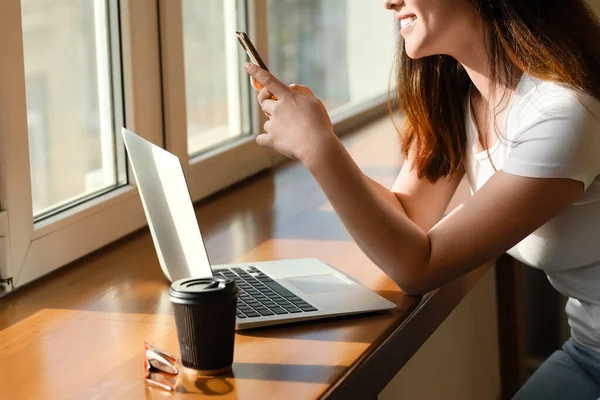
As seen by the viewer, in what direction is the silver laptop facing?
to the viewer's right

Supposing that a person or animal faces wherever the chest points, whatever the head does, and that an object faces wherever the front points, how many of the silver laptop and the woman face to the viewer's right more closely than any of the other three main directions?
1

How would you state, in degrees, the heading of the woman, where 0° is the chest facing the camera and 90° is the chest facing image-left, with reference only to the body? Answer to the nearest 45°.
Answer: approximately 90°

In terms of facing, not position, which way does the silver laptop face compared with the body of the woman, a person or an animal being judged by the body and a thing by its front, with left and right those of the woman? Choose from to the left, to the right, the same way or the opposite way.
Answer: the opposite way

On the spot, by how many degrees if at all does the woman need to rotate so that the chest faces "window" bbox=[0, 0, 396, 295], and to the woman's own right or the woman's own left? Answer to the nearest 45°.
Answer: approximately 45° to the woman's own right
